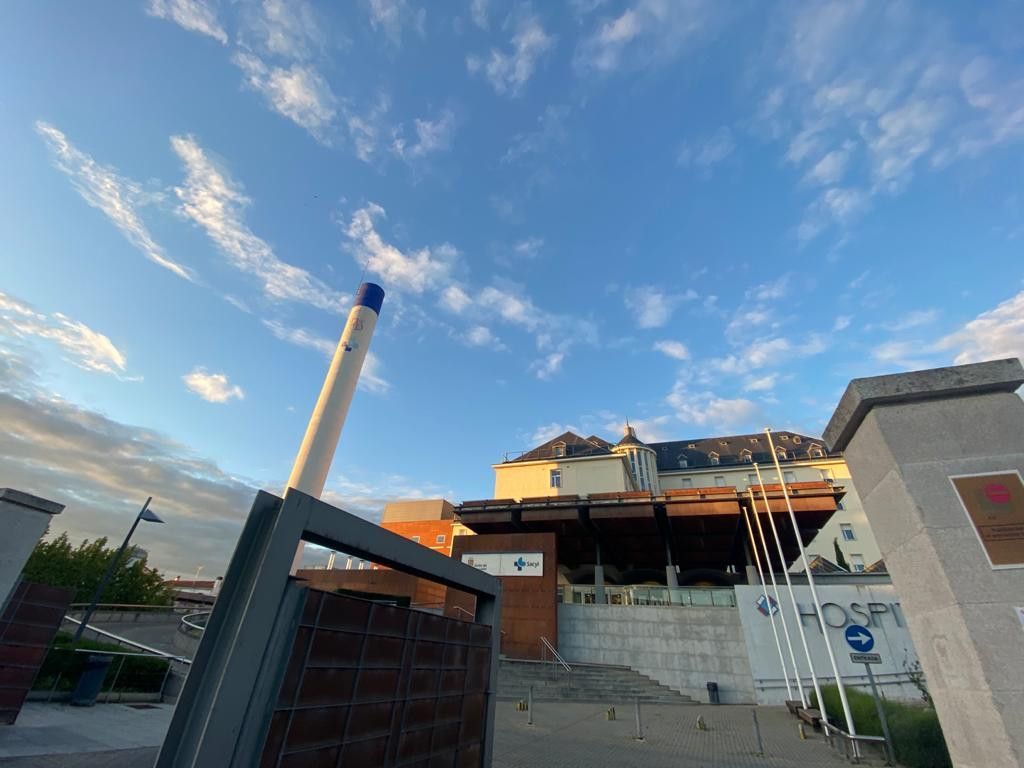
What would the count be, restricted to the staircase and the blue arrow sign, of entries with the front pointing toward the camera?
2

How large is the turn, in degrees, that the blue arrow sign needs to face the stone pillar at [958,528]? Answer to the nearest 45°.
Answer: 0° — it already faces it

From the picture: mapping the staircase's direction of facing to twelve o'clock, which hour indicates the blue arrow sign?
The blue arrow sign is roughly at 9 o'clock from the staircase.

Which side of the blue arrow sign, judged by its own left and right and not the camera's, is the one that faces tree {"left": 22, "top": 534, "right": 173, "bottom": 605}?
right

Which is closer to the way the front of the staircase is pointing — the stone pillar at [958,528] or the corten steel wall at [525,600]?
the stone pillar

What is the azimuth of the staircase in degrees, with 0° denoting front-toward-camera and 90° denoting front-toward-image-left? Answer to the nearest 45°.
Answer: approximately 0°

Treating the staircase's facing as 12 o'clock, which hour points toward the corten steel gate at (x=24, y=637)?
The corten steel gate is roughly at 1 o'clock from the staircase.

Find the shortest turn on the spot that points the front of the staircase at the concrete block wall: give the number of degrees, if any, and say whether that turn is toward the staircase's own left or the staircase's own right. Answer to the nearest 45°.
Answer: approximately 135° to the staircase's own left

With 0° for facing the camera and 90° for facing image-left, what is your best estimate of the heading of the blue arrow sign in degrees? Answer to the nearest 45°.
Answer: approximately 0°

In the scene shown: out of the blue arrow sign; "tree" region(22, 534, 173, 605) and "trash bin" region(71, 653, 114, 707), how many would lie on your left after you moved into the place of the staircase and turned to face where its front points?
1

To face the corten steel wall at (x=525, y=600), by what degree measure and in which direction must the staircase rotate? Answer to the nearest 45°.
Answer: approximately 135° to its right

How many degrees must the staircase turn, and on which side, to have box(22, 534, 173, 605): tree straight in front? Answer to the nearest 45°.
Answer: approximately 90° to its right
